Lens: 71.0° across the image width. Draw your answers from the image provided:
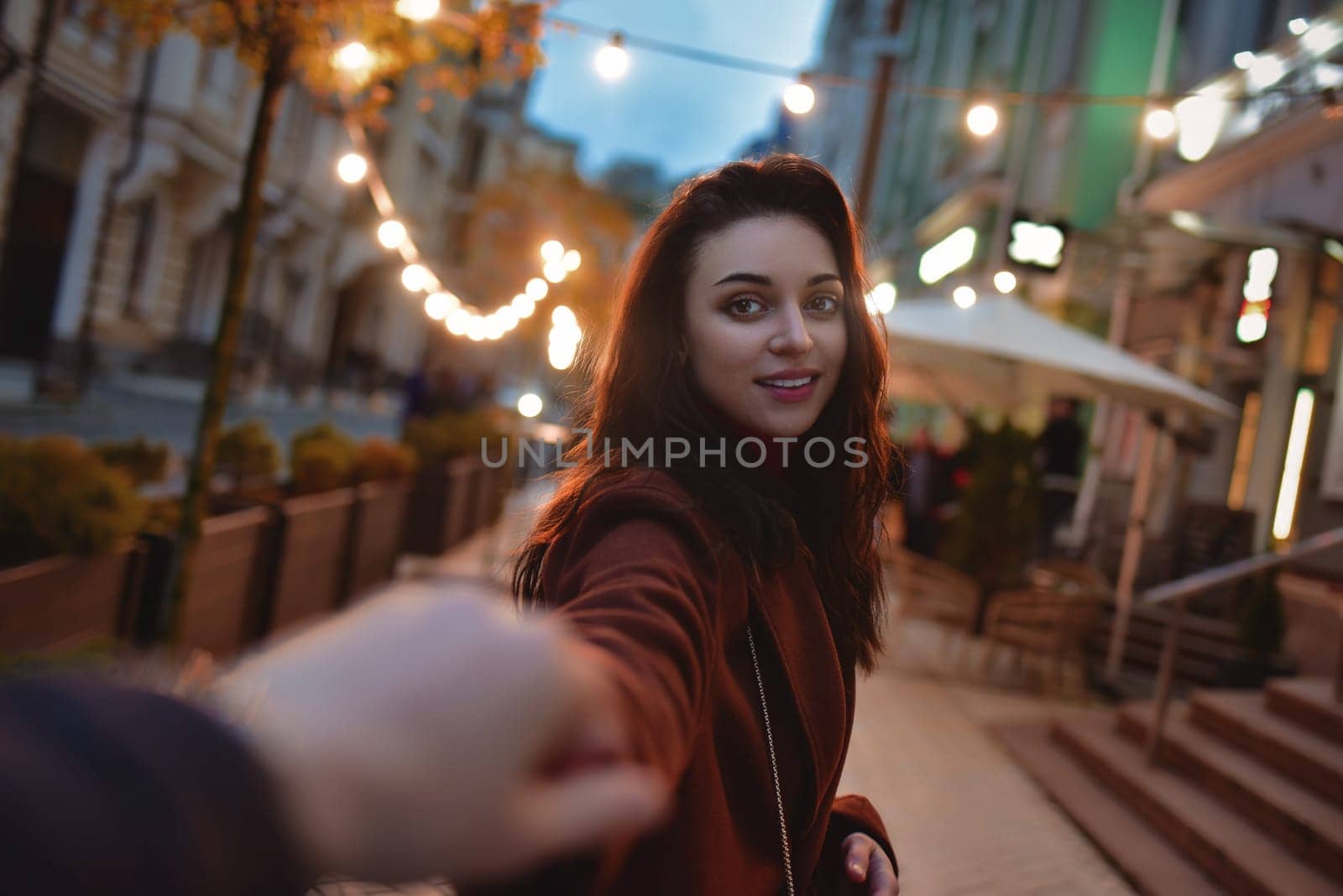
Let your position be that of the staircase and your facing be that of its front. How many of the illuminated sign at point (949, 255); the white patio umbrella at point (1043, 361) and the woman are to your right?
2

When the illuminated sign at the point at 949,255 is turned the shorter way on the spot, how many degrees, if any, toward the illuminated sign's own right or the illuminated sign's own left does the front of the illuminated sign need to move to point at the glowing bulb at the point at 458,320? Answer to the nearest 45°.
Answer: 0° — it already faces it

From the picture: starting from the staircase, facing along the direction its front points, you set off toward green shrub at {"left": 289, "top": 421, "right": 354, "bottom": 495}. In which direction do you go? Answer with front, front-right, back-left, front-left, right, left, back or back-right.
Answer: front-right

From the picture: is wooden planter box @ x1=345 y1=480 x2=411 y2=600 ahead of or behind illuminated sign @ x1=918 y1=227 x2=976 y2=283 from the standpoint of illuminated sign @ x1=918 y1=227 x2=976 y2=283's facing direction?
ahead

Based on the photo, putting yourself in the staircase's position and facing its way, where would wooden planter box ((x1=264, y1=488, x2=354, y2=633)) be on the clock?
The wooden planter box is roughly at 1 o'clock from the staircase.

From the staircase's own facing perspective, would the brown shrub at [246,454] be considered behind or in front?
in front

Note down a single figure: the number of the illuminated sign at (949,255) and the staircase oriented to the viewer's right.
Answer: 0

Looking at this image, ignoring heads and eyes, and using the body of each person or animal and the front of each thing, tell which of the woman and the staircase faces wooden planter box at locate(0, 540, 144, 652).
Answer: the staircase

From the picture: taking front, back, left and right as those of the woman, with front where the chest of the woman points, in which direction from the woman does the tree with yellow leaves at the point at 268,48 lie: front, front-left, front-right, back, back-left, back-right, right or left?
back

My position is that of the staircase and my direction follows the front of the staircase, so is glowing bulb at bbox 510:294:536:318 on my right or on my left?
on my right

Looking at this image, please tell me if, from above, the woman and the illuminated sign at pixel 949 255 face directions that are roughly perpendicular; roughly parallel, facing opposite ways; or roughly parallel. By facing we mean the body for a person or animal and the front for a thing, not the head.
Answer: roughly perpendicular

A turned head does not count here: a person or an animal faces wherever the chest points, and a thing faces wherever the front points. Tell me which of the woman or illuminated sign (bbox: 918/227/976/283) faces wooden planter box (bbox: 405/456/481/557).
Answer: the illuminated sign

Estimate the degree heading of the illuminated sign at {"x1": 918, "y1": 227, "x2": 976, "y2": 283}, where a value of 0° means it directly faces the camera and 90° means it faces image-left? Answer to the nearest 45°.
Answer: approximately 45°

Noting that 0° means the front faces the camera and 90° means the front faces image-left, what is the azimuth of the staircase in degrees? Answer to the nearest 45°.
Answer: approximately 45°
